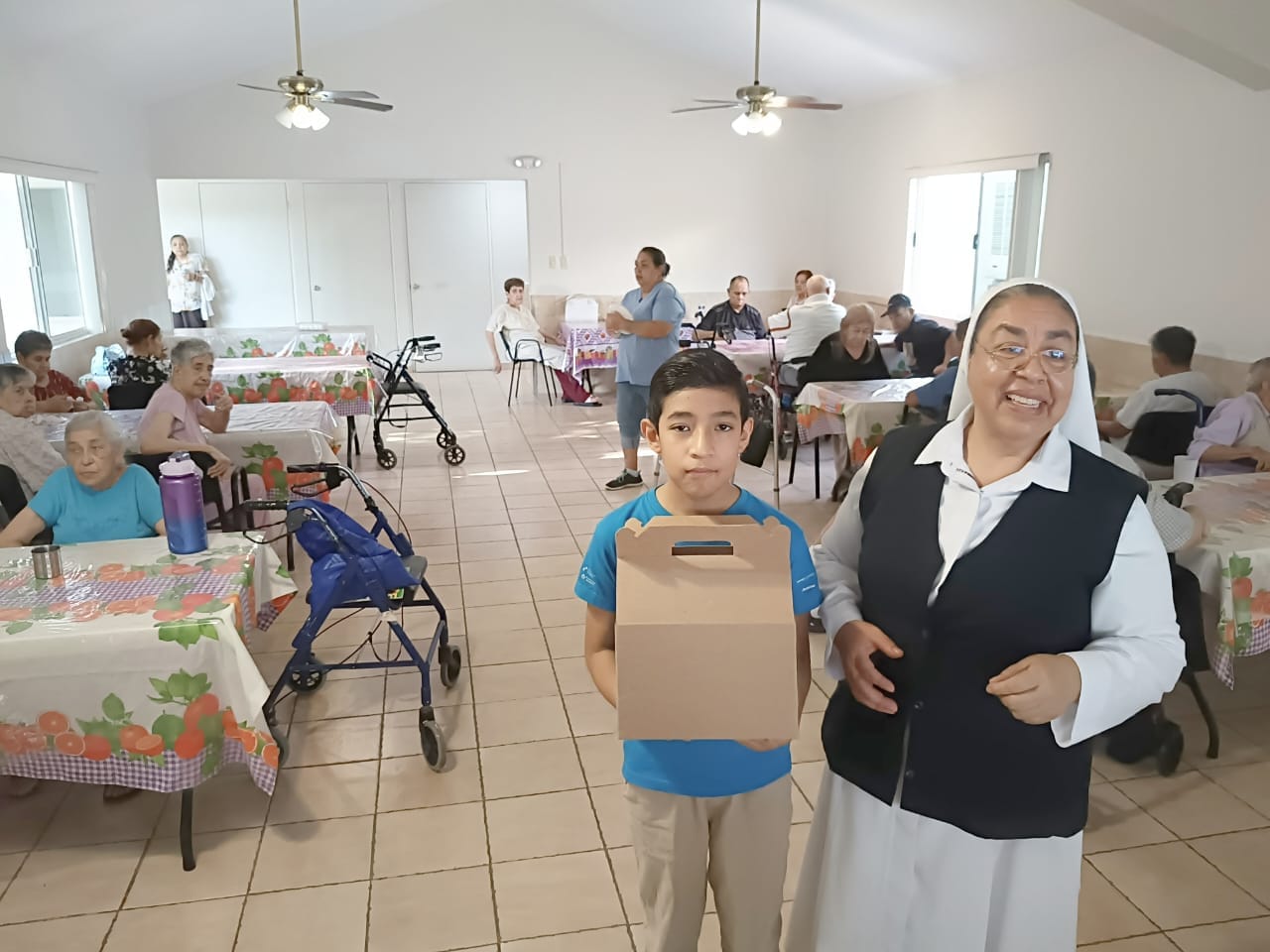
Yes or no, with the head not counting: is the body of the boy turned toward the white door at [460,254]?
no

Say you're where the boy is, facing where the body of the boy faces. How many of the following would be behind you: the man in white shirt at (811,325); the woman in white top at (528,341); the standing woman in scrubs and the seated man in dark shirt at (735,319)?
4

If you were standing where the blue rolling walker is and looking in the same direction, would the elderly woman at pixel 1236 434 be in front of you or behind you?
in front

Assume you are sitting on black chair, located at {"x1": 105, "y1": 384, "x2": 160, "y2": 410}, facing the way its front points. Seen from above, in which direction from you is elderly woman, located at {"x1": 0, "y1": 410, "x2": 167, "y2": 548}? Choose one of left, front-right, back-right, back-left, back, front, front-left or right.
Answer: back

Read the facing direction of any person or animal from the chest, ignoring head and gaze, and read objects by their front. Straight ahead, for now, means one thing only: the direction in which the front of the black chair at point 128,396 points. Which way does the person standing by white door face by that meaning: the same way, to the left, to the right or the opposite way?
the opposite way

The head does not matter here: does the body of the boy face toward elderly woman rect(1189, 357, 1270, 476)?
no

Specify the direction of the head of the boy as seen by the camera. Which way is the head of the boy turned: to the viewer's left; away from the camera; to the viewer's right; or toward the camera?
toward the camera

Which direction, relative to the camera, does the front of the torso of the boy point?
toward the camera

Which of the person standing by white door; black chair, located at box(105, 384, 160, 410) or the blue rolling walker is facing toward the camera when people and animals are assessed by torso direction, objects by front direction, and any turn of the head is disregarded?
the person standing by white door

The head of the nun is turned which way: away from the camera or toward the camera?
toward the camera

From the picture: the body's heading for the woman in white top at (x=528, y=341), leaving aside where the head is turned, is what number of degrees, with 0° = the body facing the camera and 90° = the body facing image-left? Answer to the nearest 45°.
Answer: approximately 315°

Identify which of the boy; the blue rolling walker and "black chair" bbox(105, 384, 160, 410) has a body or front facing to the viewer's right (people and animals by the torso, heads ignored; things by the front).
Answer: the blue rolling walker

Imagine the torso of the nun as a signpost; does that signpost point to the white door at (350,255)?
no

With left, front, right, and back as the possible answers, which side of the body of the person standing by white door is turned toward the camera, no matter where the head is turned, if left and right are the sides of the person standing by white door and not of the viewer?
front

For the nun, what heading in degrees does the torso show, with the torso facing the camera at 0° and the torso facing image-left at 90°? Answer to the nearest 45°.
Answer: approximately 45°

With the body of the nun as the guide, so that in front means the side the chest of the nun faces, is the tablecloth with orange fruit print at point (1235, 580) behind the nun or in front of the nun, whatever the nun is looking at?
behind

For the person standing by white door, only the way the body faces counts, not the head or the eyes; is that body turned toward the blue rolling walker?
yes

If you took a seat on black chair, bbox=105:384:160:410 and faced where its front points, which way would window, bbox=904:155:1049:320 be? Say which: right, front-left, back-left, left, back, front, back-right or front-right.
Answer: right
